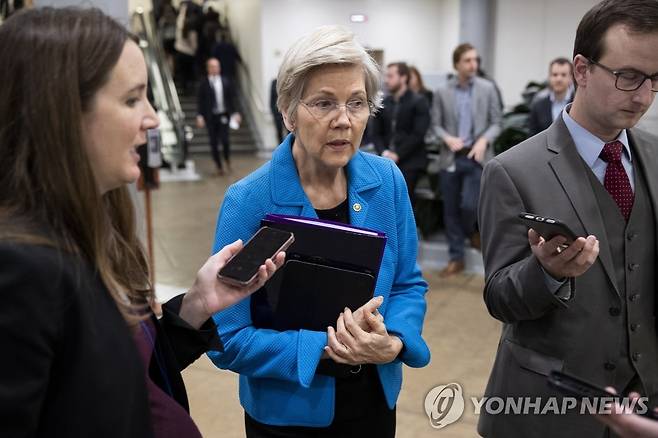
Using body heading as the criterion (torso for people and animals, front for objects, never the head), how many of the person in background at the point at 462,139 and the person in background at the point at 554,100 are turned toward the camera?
2

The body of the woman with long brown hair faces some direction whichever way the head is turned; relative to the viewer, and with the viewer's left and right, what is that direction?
facing to the right of the viewer

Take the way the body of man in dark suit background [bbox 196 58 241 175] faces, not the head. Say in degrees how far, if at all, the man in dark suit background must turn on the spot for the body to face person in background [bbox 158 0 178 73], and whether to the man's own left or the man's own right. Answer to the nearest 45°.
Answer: approximately 180°

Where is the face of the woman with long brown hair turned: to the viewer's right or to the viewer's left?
to the viewer's right

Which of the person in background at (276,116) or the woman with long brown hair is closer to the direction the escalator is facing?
the woman with long brown hair

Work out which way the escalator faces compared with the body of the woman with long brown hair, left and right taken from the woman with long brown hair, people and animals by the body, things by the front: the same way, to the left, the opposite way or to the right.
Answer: to the right

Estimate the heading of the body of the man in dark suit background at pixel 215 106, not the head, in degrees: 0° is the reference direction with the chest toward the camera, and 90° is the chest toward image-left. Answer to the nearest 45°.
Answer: approximately 0°
